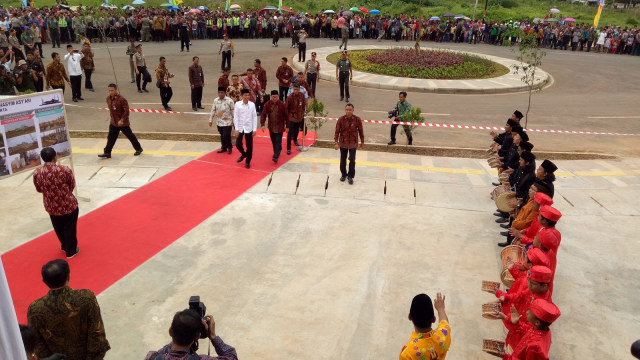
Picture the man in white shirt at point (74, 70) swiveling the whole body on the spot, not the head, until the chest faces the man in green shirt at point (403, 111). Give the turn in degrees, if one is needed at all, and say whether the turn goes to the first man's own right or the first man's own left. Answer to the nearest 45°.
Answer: approximately 45° to the first man's own left

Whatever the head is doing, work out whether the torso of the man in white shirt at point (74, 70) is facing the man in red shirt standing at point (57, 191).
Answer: yes

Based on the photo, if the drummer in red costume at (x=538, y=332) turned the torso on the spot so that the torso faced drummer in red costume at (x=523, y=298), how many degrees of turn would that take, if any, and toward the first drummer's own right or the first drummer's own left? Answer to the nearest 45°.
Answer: approximately 90° to the first drummer's own right

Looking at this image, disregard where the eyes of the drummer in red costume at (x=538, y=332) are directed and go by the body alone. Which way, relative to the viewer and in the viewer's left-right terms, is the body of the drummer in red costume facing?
facing to the left of the viewer

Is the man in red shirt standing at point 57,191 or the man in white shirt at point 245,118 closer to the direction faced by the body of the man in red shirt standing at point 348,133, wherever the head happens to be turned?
the man in red shirt standing

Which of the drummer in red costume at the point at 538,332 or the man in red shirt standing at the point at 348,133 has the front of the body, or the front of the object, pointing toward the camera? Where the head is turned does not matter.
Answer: the man in red shirt standing

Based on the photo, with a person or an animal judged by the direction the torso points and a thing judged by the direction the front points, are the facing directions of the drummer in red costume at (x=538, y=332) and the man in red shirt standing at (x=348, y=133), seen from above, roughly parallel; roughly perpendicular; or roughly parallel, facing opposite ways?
roughly perpendicular

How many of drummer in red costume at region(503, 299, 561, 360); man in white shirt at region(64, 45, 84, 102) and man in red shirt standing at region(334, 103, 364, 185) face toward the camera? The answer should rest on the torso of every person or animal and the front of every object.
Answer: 2

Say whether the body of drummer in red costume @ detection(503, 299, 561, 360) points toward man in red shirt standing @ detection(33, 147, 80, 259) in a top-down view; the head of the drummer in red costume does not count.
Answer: yes

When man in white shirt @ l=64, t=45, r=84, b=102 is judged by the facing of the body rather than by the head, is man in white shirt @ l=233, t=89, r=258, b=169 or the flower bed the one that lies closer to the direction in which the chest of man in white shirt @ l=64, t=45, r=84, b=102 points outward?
the man in white shirt

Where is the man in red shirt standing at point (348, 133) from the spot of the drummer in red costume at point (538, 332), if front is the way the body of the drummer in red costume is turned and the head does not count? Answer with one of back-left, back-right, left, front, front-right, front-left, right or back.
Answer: front-right

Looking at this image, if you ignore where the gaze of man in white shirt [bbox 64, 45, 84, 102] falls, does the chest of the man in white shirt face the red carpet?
yes

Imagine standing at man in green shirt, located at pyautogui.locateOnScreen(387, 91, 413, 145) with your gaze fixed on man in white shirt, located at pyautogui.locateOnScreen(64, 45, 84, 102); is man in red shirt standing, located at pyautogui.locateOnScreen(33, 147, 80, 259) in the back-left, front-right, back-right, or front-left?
front-left

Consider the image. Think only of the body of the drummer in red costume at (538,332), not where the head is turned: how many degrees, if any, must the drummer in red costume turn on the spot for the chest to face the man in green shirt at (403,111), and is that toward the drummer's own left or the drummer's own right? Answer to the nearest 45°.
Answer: approximately 45° to the drummer's own right

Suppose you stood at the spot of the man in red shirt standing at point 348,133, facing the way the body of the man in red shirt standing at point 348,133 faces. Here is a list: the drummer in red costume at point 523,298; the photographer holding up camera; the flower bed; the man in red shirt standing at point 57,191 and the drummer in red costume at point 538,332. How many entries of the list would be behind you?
1

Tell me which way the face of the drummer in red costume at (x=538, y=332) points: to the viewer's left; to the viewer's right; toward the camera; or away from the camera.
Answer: to the viewer's left

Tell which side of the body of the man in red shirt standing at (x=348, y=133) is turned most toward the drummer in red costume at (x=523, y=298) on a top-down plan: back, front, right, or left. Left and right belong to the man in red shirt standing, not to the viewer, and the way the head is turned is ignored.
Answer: front

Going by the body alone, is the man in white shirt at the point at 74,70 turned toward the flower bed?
no

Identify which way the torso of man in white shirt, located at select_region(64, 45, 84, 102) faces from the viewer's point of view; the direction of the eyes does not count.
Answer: toward the camera
